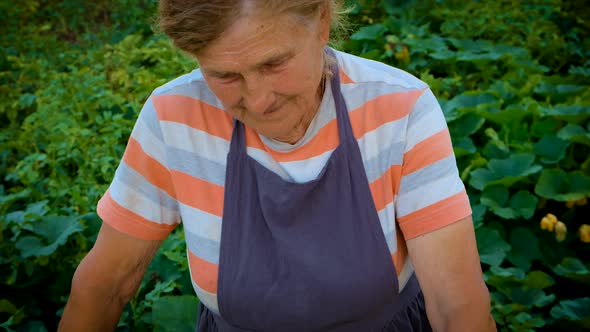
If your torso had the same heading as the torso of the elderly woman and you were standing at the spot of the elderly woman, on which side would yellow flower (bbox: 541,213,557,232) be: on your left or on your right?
on your left

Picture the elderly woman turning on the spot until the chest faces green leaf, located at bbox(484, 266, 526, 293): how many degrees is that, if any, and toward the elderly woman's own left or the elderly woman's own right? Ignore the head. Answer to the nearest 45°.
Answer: approximately 135° to the elderly woman's own left

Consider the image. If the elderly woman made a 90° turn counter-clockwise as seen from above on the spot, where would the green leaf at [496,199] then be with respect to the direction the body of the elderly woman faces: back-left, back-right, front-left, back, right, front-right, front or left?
front-left

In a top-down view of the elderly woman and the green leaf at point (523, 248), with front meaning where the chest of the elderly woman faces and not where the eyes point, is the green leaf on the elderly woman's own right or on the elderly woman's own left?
on the elderly woman's own left

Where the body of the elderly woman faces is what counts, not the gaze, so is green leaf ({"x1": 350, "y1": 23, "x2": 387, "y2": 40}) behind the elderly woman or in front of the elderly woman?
behind

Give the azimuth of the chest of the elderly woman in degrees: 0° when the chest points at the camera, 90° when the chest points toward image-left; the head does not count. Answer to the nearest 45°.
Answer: approximately 0°

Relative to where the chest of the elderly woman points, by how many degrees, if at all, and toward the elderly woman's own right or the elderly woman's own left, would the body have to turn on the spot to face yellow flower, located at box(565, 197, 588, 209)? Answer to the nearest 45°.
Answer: approximately 135° to the elderly woman's own left

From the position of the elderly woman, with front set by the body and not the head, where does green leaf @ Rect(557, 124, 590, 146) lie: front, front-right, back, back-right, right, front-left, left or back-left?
back-left
